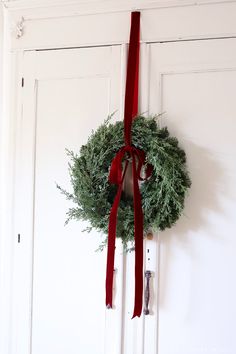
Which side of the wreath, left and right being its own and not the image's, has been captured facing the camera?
front
